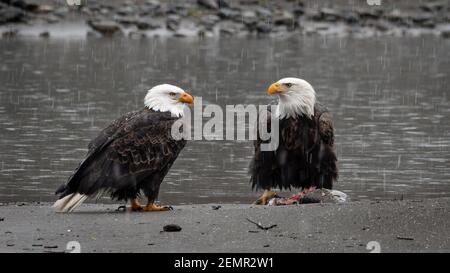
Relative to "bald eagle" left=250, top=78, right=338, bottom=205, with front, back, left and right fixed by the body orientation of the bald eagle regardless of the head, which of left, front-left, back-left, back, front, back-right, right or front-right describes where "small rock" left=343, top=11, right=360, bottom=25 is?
back-right

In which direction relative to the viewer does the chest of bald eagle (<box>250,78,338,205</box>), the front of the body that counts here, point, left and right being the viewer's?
facing the viewer and to the left of the viewer

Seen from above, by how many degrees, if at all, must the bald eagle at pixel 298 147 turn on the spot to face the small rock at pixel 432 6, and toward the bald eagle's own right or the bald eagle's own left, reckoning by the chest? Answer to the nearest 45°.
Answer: approximately 135° to the bald eagle's own right

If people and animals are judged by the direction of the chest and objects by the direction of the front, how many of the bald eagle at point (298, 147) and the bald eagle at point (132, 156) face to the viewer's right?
1

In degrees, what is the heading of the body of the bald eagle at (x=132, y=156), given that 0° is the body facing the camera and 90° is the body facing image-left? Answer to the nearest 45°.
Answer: approximately 270°

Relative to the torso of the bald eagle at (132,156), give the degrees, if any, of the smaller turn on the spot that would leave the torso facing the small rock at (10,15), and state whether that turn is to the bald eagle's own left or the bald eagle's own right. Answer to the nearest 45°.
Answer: approximately 90° to the bald eagle's own left

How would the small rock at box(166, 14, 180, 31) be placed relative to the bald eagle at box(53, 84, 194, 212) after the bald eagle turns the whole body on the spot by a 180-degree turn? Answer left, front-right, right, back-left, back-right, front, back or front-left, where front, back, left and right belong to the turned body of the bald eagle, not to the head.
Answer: right

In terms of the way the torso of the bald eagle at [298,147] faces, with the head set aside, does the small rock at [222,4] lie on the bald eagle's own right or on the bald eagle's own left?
on the bald eagle's own right

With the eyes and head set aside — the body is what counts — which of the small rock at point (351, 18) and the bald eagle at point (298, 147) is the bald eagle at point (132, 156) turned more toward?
the bald eagle

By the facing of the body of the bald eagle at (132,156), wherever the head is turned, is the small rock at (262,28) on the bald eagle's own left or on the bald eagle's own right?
on the bald eagle's own left
